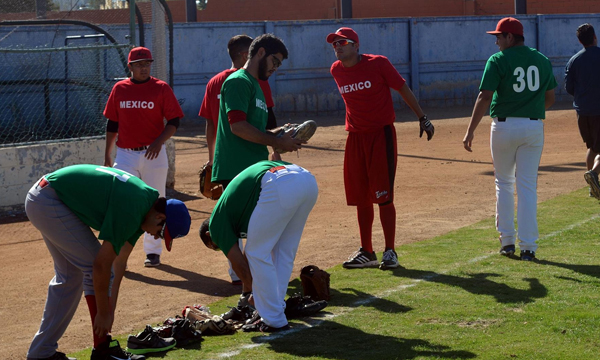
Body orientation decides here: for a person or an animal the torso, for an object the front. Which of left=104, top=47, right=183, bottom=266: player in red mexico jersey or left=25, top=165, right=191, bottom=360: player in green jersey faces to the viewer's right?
the player in green jersey

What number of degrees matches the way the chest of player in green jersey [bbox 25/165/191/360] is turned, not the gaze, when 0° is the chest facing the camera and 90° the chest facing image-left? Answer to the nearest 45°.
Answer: approximately 270°

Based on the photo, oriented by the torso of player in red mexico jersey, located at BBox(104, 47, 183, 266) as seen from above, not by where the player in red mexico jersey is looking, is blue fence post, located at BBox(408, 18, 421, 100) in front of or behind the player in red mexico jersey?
behind

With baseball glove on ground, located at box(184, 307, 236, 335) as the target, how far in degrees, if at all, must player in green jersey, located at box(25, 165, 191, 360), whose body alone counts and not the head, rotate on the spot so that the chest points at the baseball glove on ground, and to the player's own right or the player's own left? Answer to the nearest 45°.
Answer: approximately 45° to the player's own left

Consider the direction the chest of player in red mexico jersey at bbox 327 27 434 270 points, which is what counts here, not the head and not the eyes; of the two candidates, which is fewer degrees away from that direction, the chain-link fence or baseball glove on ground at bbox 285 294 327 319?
the baseball glove on ground

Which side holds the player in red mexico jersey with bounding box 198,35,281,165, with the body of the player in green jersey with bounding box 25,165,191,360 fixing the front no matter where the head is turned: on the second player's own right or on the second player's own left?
on the second player's own left

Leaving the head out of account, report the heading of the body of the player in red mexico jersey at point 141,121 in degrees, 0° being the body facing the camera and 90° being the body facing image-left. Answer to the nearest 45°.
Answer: approximately 0°
